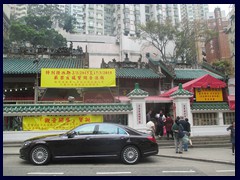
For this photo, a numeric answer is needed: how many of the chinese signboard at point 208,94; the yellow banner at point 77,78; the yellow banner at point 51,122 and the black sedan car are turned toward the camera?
3

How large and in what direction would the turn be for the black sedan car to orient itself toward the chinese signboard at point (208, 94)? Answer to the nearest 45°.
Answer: approximately 135° to its right

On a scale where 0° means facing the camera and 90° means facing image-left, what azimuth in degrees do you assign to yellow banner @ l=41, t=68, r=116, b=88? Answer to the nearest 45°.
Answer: approximately 0°

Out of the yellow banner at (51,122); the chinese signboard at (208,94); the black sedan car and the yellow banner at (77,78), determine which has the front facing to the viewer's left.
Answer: the black sedan car

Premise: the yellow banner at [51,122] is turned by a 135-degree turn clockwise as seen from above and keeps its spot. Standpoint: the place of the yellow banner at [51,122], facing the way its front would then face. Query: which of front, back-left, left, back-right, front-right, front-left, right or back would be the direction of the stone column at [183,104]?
back-right

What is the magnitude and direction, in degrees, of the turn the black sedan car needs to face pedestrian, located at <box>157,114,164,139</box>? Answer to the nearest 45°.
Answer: approximately 135° to its right

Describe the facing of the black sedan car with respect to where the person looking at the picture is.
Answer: facing to the left of the viewer

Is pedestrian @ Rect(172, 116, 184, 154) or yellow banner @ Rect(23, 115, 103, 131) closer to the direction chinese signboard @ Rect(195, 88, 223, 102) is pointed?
the pedestrian
